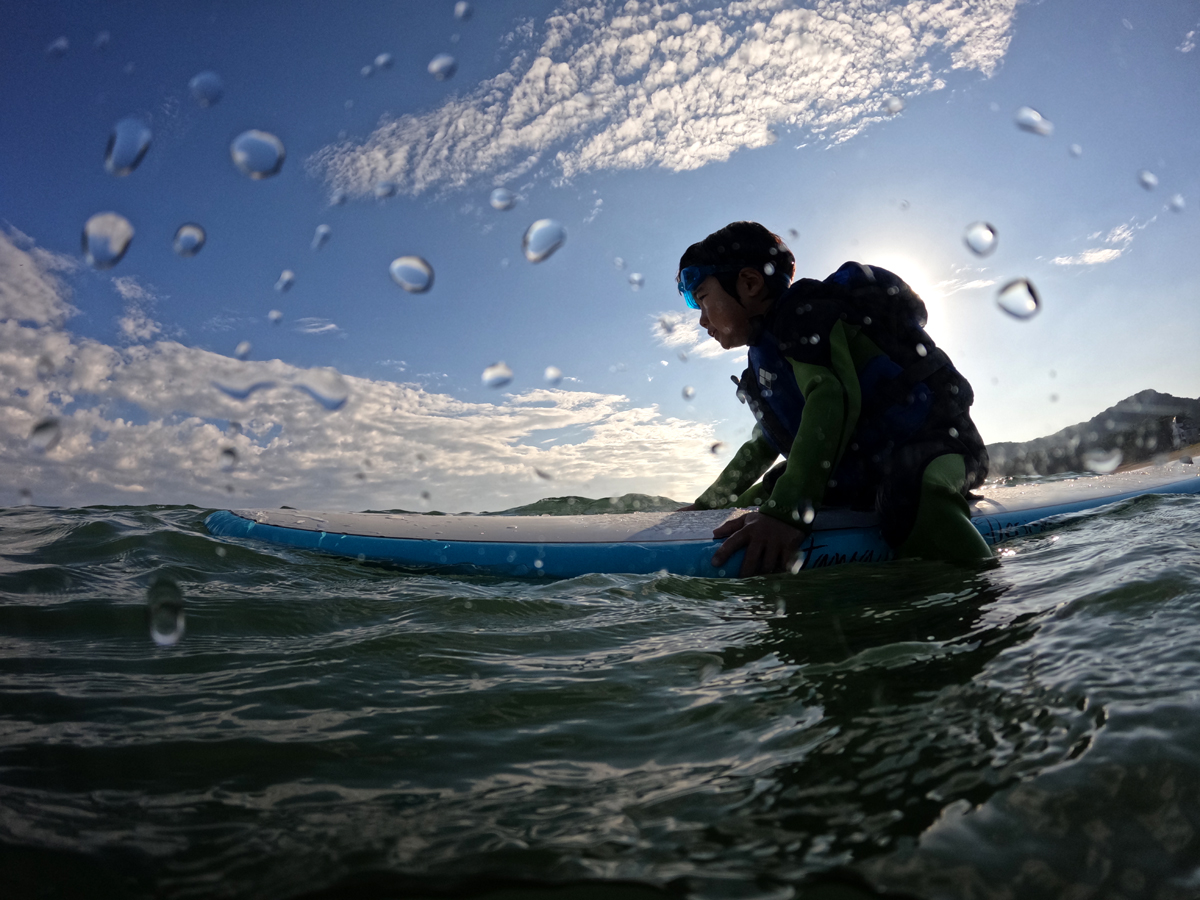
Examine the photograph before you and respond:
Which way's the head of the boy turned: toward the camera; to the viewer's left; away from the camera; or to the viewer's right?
to the viewer's left

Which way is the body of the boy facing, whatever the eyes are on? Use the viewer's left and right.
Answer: facing to the left of the viewer
